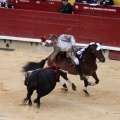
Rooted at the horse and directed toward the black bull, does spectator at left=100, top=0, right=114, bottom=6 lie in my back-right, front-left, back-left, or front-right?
back-right

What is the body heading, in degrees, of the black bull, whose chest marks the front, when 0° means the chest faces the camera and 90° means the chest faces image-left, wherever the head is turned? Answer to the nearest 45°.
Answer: approximately 225°

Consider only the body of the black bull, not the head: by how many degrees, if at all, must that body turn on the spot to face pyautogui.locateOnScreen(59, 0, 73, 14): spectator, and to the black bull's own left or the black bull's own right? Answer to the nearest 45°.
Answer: approximately 45° to the black bull's own left

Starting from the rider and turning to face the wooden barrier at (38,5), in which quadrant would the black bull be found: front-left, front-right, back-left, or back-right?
back-left

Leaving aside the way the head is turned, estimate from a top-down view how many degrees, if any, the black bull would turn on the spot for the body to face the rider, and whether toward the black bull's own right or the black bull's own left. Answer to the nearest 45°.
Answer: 0° — it already faces them

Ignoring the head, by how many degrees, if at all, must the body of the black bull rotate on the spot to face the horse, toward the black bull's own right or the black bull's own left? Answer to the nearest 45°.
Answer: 0° — it already faces it

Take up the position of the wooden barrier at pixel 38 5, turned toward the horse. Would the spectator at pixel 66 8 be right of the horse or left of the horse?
left

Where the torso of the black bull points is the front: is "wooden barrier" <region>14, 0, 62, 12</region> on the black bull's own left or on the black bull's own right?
on the black bull's own left
